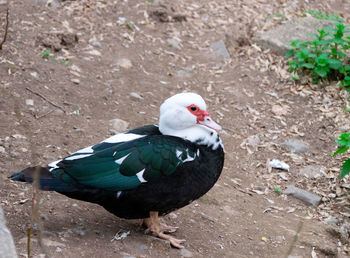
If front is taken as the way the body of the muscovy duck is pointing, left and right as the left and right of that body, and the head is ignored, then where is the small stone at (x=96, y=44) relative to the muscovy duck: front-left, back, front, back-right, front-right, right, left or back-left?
left

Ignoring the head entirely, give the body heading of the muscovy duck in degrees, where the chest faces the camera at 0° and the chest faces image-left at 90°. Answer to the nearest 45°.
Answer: approximately 270°

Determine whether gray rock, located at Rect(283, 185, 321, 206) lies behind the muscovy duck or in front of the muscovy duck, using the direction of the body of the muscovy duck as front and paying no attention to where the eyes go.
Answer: in front

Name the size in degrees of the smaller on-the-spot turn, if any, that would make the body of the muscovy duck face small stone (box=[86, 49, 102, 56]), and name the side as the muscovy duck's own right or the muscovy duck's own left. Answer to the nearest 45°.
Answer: approximately 90° to the muscovy duck's own left

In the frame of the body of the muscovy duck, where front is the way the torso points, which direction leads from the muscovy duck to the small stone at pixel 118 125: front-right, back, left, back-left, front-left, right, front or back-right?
left

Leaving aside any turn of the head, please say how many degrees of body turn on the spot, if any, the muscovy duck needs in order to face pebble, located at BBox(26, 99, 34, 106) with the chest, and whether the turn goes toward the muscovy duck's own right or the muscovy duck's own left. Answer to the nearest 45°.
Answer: approximately 135° to the muscovy duck's own left

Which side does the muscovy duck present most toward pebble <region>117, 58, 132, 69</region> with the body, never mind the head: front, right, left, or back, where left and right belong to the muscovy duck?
left

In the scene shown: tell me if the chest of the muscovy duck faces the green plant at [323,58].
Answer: no

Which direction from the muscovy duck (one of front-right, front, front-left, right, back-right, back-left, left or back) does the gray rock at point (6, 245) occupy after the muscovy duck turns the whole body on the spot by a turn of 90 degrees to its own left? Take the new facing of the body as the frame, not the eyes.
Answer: back-left

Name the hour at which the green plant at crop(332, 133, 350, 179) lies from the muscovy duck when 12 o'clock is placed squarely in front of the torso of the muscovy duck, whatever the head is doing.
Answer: The green plant is roughly at 11 o'clock from the muscovy duck.

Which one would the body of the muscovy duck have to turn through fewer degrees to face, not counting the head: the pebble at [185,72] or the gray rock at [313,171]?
the gray rock

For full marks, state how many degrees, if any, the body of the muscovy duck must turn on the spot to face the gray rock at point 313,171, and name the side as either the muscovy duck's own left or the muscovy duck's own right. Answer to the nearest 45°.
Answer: approximately 45° to the muscovy duck's own left

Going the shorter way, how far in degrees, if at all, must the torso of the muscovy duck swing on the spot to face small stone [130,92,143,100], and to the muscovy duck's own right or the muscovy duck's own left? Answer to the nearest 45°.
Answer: approximately 90° to the muscovy duck's own left

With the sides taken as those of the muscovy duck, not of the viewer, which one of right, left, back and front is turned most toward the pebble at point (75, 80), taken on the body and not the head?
left

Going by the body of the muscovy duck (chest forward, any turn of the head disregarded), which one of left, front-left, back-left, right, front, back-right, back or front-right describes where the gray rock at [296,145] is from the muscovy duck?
front-left

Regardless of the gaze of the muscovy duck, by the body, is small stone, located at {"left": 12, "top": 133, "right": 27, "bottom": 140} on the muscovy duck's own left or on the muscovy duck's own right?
on the muscovy duck's own left

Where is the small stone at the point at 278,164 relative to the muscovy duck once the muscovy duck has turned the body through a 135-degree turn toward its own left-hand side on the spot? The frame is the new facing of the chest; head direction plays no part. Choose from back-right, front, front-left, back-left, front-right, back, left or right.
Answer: right
